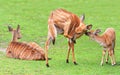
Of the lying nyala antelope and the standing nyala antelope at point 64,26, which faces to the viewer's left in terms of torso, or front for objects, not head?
the lying nyala antelope

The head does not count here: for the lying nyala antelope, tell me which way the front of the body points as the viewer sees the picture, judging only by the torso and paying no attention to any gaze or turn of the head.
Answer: to the viewer's left

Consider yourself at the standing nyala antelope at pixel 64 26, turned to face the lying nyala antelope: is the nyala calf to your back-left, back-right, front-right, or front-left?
back-right

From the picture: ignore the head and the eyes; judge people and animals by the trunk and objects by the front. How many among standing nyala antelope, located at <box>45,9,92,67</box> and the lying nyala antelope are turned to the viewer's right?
1

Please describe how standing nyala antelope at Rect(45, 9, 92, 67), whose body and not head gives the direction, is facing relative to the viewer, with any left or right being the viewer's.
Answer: facing to the right of the viewer

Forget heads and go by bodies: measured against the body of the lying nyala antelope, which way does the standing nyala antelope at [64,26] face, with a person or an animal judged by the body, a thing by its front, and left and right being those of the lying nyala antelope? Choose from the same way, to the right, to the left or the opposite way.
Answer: the opposite way

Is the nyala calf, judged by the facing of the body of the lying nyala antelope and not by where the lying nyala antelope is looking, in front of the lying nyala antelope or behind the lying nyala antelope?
behind

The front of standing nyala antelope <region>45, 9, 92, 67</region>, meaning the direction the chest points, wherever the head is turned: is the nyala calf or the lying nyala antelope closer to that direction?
the nyala calf

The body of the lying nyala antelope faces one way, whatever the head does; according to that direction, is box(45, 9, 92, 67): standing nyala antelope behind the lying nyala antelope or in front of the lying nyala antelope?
behind

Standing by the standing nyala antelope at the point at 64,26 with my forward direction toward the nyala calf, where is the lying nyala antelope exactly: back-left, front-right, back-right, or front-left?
back-left
